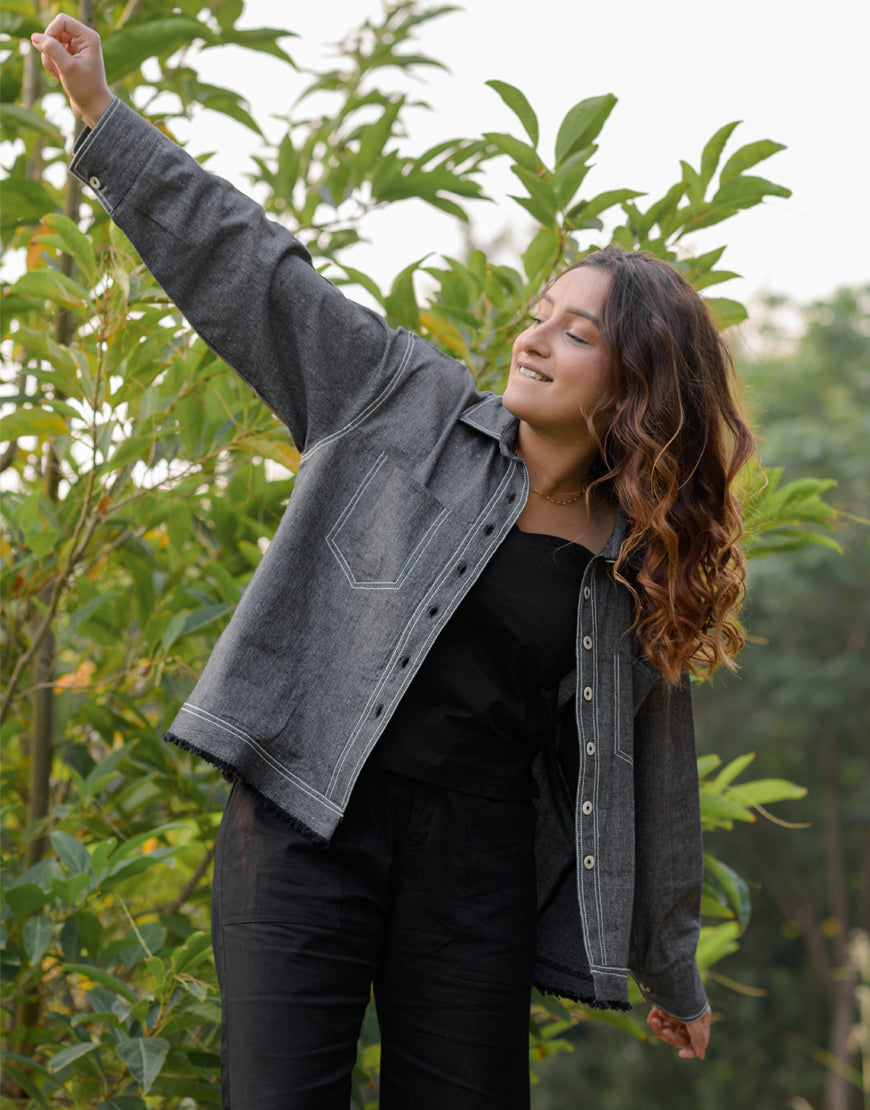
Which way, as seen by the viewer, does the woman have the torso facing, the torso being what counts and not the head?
toward the camera

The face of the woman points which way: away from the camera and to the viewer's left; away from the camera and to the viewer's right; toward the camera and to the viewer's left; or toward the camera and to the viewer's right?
toward the camera and to the viewer's left
